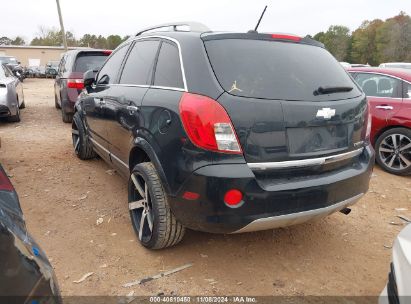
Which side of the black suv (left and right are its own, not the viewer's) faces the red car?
right

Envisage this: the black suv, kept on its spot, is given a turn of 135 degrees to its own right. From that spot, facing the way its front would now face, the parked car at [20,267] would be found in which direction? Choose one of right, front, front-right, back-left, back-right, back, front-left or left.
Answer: back-right

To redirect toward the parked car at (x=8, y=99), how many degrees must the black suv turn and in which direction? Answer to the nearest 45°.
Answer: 0° — it already faces it

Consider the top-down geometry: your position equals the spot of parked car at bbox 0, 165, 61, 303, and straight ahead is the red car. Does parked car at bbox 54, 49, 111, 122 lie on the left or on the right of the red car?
left

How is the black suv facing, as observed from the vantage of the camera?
facing away from the viewer and to the left of the viewer
